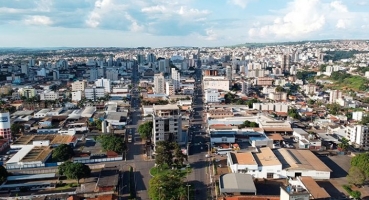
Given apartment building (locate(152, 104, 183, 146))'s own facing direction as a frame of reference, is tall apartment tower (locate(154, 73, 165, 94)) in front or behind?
behind

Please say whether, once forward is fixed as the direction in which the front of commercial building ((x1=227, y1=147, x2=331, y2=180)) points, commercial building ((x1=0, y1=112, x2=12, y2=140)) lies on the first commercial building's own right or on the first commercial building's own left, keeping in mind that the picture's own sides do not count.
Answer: on the first commercial building's own right

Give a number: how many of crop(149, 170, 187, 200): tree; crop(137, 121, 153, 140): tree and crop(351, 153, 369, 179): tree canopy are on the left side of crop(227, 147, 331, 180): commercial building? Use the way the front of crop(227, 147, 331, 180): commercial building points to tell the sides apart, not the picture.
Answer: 1

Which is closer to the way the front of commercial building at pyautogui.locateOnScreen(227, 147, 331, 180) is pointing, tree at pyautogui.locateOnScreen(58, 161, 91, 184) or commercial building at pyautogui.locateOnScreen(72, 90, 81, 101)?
the tree
